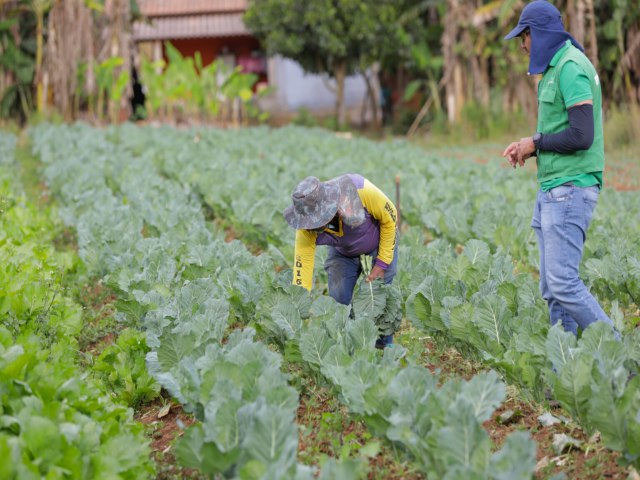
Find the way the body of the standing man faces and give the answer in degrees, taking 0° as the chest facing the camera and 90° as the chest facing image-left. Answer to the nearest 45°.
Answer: approximately 90°

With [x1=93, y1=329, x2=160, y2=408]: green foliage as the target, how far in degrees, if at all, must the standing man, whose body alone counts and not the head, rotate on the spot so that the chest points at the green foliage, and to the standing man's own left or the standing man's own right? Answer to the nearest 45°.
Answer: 0° — they already face it

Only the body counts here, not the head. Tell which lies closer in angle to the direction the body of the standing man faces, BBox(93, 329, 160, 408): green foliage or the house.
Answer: the green foliage

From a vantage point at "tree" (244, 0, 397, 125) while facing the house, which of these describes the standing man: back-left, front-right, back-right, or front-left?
back-left

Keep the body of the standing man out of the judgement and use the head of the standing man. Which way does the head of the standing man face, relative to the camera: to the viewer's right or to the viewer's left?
to the viewer's left

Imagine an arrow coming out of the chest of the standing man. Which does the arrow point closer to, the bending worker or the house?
the bending worker

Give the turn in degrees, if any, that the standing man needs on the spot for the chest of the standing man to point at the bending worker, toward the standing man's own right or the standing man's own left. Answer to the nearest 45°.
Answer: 0° — they already face them

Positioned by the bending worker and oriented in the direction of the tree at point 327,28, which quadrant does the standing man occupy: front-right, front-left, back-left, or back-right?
back-right

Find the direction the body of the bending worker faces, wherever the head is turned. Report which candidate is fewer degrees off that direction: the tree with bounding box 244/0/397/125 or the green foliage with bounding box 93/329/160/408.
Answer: the green foliage

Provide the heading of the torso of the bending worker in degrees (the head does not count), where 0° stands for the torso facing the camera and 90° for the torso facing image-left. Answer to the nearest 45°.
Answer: approximately 45°

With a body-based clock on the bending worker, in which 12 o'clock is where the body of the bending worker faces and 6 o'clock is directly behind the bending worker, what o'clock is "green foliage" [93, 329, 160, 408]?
The green foliage is roughly at 1 o'clock from the bending worker.

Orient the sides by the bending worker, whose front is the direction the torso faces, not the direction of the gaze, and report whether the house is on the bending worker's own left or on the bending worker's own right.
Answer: on the bending worker's own right

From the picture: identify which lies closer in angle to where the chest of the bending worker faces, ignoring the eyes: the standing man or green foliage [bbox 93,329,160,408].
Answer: the green foliage

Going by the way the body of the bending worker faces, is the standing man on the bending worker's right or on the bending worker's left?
on the bending worker's left
